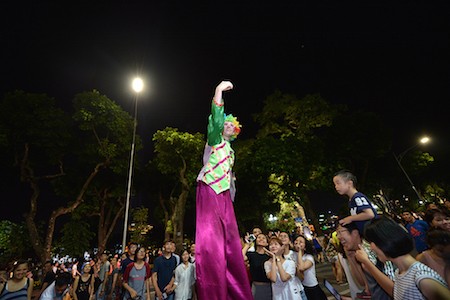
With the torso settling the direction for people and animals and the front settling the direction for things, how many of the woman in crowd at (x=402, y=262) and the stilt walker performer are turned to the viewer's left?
1

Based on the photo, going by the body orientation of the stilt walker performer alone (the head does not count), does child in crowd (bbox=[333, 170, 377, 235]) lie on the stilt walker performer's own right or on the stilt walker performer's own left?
on the stilt walker performer's own left

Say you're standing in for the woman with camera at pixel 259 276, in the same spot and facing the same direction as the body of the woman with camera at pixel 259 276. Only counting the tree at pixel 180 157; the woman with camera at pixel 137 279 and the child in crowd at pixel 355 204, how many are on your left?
1

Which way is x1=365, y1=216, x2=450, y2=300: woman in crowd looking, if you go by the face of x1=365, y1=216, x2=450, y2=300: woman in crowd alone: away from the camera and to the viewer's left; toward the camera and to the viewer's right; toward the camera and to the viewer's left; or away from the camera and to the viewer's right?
away from the camera and to the viewer's left

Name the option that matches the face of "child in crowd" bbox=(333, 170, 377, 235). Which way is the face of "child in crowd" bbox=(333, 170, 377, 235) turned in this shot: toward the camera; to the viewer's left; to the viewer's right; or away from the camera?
to the viewer's left

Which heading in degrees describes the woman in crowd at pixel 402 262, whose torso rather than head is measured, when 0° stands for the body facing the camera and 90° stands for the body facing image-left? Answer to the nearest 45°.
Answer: approximately 90°

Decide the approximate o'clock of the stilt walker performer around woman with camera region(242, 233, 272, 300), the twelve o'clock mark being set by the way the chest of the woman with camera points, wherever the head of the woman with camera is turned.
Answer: The stilt walker performer is roughly at 1 o'clock from the woman with camera.

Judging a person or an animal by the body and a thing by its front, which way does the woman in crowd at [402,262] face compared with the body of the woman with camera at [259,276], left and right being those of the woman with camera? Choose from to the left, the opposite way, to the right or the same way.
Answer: to the right

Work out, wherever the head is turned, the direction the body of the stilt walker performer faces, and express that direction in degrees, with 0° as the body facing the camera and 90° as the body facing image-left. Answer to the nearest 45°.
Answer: approximately 315°

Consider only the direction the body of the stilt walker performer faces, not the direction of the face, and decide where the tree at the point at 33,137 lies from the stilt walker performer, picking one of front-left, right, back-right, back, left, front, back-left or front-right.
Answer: back

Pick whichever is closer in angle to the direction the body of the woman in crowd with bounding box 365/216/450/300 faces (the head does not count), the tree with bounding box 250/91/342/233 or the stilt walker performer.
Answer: the stilt walker performer
